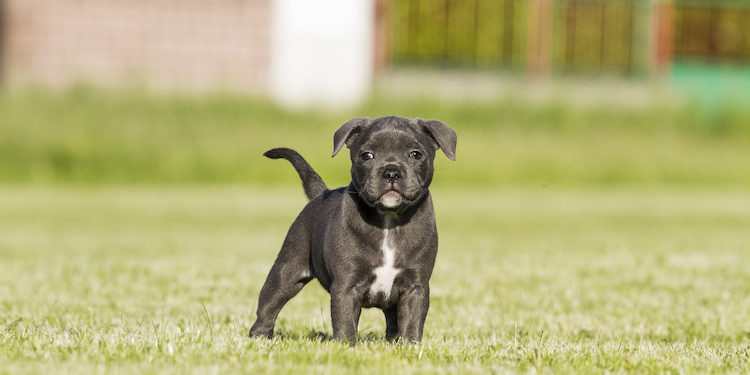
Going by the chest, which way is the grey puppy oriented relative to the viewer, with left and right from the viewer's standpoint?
facing the viewer and to the right of the viewer

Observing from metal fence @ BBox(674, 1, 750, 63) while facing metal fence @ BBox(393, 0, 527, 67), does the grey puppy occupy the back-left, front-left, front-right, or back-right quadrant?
front-left

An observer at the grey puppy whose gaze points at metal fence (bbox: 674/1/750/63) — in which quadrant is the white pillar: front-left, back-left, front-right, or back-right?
front-left

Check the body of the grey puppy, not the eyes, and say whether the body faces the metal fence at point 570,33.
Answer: no

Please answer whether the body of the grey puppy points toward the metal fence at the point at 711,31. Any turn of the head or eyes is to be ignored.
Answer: no

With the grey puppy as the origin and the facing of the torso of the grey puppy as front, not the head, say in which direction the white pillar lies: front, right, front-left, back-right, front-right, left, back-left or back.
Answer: back-left

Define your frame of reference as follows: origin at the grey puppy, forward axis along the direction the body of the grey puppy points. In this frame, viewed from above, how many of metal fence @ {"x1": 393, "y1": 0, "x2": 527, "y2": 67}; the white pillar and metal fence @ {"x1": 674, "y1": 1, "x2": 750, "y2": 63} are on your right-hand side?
0

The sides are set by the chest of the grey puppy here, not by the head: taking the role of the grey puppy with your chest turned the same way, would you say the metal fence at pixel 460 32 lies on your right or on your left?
on your left
